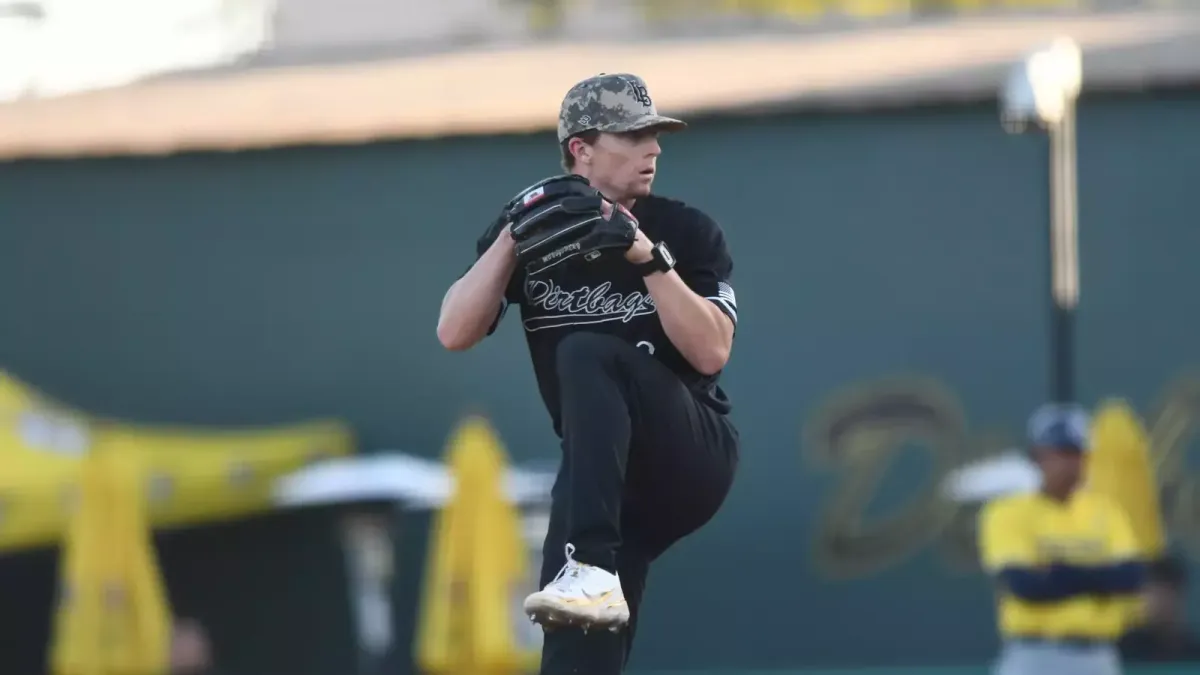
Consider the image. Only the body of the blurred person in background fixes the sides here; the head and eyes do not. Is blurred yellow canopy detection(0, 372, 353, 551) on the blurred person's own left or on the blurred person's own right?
on the blurred person's own right

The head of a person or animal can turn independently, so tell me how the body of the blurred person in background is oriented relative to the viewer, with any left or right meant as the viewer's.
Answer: facing the viewer

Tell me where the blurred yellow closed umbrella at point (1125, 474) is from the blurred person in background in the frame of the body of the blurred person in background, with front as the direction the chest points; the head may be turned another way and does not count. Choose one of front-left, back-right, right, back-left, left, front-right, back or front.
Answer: back

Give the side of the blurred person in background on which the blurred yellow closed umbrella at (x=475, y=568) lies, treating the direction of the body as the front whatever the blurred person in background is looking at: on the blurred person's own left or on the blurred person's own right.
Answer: on the blurred person's own right

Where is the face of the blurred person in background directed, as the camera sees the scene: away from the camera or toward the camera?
toward the camera
